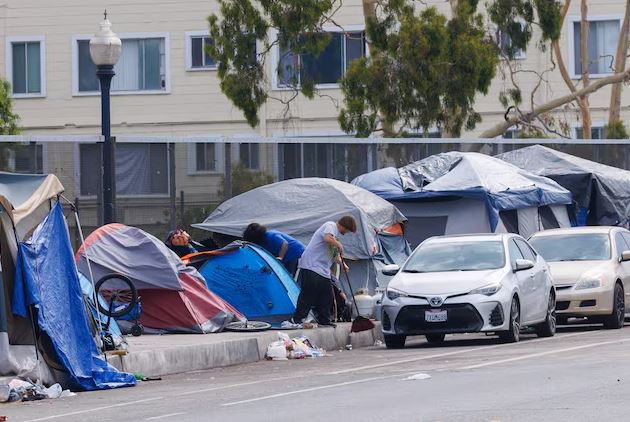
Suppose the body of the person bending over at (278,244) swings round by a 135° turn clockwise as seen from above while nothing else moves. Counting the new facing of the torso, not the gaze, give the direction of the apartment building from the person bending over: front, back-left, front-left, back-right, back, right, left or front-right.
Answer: front-left

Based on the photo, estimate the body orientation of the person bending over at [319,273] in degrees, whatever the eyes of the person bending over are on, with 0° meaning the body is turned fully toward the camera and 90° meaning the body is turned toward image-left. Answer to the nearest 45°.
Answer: approximately 270°

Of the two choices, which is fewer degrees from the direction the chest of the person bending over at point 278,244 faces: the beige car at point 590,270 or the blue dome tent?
the blue dome tent

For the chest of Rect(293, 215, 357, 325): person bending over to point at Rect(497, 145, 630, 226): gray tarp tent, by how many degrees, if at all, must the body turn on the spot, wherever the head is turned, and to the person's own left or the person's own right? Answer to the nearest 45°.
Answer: approximately 45° to the person's own left

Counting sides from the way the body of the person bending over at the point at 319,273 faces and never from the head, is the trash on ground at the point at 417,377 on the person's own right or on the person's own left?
on the person's own right

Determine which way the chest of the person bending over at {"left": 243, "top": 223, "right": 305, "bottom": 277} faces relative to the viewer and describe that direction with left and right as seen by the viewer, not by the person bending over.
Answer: facing to the left of the viewer

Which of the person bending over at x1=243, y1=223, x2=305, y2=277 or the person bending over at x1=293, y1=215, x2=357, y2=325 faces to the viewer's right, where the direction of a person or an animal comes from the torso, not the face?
the person bending over at x1=293, y1=215, x2=357, y2=325

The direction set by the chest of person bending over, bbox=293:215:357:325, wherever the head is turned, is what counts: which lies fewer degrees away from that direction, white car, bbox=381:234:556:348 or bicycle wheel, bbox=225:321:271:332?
the white car

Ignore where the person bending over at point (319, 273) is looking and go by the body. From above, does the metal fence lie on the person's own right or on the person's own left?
on the person's own left

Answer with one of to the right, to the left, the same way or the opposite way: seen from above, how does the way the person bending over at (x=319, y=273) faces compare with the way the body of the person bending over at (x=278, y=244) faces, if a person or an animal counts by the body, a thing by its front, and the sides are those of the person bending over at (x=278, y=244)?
the opposite way

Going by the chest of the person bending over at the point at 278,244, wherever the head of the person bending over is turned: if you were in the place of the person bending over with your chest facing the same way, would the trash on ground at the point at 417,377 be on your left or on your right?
on your left

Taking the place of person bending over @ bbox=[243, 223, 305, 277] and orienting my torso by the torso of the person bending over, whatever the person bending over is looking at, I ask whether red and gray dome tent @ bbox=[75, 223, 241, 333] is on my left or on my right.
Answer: on my left

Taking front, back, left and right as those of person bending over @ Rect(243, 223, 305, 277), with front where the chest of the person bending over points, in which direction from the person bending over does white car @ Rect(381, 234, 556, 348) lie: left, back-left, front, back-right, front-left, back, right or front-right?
back-left

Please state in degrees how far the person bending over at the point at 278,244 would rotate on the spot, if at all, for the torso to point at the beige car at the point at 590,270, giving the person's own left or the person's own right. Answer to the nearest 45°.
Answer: approximately 180°

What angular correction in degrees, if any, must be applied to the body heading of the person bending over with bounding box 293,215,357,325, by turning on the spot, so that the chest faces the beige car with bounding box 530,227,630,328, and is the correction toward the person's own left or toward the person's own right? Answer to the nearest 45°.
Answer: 0° — they already face it

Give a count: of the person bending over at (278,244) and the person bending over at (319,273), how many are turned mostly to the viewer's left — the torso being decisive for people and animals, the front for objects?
1
